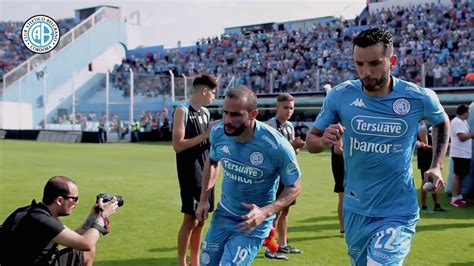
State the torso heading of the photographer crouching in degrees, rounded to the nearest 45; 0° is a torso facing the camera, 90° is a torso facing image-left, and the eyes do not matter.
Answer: approximately 270°

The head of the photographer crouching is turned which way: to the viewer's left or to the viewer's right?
to the viewer's right

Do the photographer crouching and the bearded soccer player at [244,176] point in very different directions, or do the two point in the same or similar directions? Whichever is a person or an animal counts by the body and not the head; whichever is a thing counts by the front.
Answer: very different directions

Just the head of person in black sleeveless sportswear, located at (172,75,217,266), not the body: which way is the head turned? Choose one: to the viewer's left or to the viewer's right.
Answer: to the viewer's right

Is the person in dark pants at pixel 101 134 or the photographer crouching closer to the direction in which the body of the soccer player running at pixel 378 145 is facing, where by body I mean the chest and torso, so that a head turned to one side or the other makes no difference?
the photographer crouching

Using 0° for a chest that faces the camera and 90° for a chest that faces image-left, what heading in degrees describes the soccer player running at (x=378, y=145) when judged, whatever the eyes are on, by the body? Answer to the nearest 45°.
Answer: approximately 0°

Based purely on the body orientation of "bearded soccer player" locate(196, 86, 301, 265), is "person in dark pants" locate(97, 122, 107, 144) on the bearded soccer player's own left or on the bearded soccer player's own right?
on the bearded soccer player's own right

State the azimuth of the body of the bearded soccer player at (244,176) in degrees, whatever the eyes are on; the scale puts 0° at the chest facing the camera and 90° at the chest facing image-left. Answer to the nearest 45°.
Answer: approximately 45°

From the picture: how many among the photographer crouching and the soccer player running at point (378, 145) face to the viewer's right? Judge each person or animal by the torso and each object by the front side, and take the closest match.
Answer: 1
